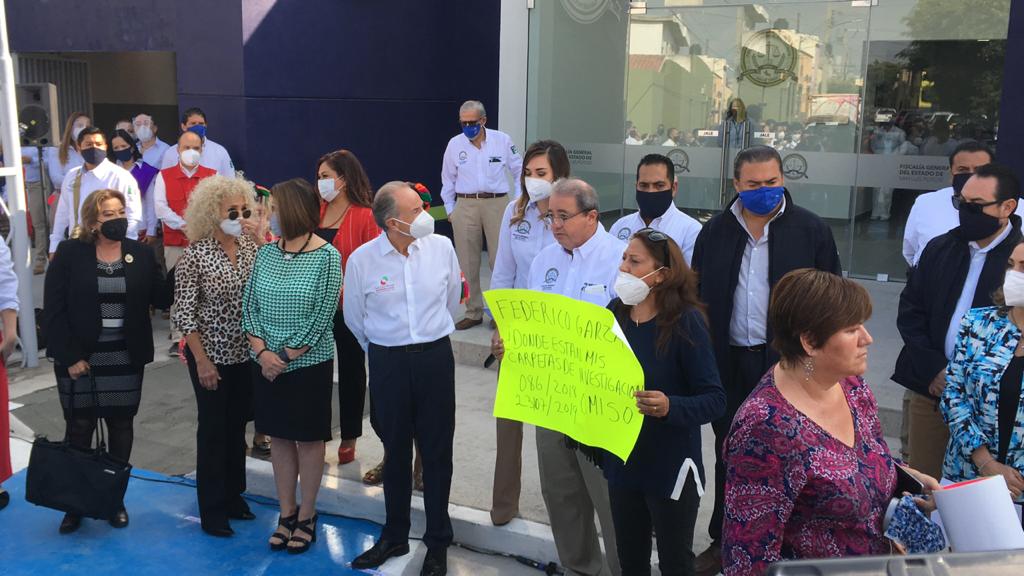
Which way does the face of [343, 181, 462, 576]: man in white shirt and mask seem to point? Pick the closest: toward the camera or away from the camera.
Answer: toward the camera

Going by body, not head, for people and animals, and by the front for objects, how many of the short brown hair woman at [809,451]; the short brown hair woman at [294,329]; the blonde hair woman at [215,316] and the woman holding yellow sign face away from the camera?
0

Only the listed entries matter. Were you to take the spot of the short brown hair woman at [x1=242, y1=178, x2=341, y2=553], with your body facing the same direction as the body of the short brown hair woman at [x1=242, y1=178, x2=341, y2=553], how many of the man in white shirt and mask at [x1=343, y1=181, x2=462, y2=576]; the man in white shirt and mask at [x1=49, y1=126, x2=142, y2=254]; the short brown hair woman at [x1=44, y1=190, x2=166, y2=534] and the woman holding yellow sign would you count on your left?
2

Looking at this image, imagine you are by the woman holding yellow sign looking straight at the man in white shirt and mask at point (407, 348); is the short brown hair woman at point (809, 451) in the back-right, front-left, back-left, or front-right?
back-left

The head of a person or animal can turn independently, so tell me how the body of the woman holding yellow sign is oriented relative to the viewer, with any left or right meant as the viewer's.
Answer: facing the viewer and to the left of the viewer

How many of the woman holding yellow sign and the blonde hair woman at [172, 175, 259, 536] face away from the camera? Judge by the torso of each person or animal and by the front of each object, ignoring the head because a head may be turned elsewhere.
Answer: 0
